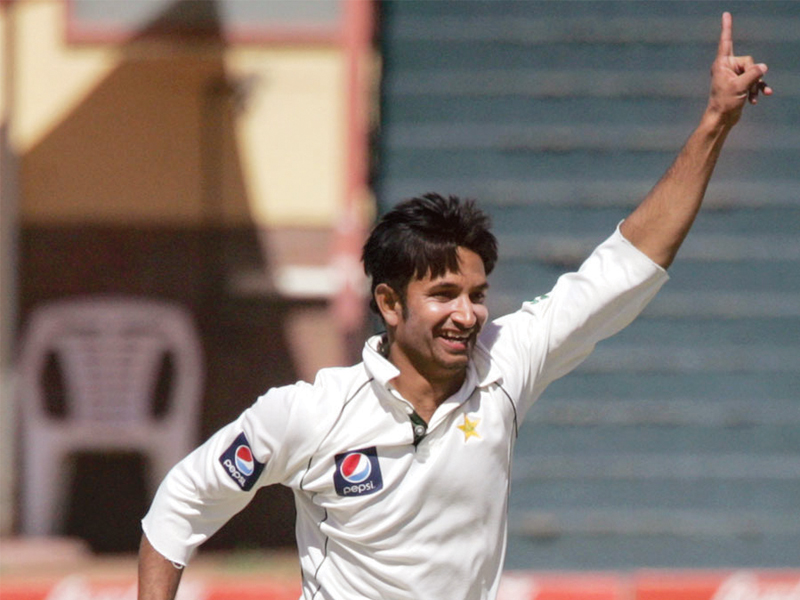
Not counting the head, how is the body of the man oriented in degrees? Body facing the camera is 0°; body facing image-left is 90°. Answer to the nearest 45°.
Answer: approximately 315°

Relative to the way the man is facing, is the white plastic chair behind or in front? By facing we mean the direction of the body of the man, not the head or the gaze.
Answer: behind
